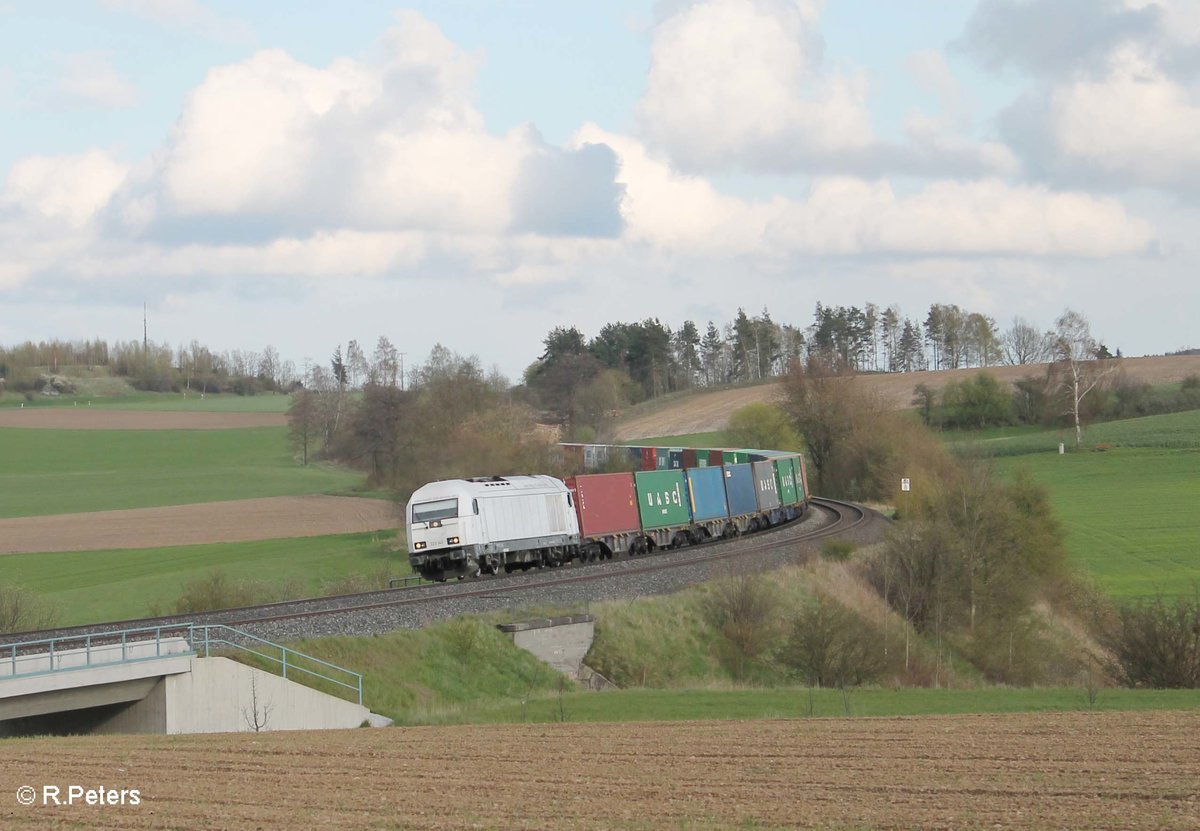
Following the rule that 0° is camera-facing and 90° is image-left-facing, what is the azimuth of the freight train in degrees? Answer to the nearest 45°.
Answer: approximately 45°

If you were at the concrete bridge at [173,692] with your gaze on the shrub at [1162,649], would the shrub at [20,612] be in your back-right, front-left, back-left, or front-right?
back-left

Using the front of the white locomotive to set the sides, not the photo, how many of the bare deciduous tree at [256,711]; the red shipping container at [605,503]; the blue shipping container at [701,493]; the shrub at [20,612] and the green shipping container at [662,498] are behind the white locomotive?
3

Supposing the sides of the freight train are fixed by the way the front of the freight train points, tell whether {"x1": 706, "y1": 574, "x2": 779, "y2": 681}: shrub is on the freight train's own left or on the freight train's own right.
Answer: on the freight train's own left

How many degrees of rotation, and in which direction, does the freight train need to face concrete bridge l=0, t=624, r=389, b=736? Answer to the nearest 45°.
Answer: approximately 45° to its left

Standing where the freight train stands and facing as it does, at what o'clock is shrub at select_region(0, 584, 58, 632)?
The shrub is roughly at 1 o'clock from the freight train.

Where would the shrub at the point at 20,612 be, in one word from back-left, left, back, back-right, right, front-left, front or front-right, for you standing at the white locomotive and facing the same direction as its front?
front-right

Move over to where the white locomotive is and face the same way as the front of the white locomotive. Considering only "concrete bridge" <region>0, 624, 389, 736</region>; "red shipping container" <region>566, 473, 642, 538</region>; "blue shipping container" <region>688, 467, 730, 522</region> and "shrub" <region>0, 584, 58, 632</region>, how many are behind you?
2

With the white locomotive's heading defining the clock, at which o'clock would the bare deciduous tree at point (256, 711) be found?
The bare deciduous tree is roughly at 11 o'clock from the white locomotive.

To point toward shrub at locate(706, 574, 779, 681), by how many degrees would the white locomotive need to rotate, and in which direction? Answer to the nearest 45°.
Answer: approximately 90° to its left

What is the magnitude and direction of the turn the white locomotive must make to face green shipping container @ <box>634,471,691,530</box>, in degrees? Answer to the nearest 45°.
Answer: approximately 180°

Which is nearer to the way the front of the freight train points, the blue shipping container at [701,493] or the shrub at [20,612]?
the shrub

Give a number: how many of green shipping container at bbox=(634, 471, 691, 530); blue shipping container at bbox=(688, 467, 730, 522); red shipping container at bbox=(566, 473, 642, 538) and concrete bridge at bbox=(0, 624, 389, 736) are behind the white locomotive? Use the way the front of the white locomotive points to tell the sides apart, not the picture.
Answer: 3
